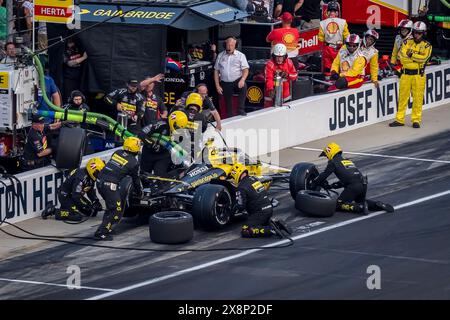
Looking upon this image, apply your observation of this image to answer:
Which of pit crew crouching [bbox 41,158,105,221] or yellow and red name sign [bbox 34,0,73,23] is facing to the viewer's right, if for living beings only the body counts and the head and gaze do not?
the pit crew crouching

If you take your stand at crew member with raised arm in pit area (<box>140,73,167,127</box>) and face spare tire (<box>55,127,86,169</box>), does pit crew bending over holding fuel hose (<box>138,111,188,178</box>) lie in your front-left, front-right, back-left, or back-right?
front-left

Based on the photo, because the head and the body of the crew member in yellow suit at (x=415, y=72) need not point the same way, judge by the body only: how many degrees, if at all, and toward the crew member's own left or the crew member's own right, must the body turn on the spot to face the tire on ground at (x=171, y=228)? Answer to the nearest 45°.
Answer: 0° — they already face it

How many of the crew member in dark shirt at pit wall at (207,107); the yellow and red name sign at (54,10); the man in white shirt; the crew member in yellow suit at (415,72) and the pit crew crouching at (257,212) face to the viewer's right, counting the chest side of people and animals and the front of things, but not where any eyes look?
0

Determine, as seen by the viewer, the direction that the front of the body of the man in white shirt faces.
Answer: toward the camera

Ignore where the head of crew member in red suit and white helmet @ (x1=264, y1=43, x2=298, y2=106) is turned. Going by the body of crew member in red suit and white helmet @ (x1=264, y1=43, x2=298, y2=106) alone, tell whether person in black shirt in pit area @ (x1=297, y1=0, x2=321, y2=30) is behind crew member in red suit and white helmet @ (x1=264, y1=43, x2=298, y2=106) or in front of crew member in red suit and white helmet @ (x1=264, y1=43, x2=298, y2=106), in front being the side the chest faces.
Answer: behind

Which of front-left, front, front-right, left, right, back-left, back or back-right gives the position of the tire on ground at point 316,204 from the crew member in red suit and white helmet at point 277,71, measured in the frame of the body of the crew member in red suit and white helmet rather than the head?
front

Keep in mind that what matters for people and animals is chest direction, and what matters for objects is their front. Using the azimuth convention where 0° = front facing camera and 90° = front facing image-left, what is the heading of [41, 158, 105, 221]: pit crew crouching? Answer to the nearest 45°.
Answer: approximately 270°

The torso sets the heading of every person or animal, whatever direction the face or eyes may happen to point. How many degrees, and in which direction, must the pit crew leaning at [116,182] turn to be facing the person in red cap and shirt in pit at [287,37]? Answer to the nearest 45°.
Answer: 0° — they already face them

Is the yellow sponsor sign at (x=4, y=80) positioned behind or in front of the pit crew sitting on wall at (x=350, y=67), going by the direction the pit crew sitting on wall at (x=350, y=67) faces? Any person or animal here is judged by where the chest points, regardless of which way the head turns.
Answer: in front

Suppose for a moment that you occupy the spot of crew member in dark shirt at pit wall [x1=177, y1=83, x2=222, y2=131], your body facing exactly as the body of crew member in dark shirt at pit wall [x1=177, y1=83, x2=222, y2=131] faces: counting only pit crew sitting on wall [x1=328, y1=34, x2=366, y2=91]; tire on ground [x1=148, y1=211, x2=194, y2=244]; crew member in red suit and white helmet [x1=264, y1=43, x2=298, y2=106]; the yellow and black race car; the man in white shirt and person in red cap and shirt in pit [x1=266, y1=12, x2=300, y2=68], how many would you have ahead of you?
2

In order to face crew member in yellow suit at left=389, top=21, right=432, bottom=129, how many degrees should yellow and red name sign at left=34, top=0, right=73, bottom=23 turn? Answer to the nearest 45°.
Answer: approximately 90° to its left

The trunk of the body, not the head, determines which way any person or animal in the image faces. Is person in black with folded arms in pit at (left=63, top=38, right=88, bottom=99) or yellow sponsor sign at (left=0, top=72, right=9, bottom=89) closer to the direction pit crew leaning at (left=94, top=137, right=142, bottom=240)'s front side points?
the person in black with folded arms in pit

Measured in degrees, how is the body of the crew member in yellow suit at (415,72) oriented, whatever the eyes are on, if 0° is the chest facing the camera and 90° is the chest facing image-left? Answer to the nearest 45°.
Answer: approximately 45°

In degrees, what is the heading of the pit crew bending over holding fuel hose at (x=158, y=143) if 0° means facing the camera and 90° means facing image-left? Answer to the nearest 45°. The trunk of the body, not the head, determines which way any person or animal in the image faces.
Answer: approximately 315°

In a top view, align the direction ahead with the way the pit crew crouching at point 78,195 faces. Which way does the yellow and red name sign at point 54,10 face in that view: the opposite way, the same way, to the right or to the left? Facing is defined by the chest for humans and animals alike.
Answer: to the right

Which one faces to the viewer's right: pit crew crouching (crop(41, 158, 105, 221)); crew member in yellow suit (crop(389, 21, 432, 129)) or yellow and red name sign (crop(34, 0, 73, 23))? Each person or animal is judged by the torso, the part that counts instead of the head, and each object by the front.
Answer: the pit crew crouching
